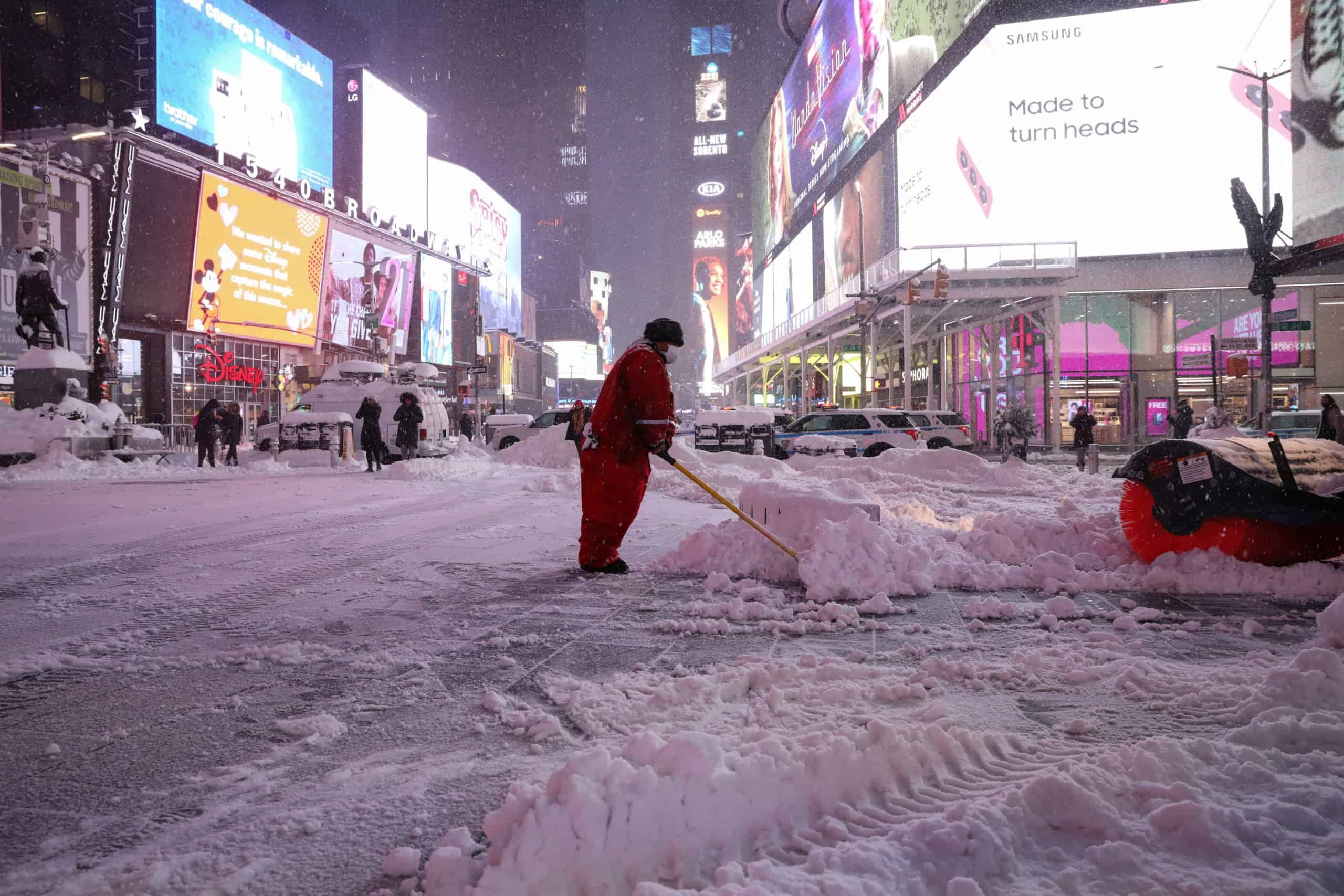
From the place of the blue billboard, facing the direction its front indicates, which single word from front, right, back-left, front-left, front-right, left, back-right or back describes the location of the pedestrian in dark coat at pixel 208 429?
front-right

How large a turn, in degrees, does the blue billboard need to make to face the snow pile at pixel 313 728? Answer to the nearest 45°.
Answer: approximately 45° to its right

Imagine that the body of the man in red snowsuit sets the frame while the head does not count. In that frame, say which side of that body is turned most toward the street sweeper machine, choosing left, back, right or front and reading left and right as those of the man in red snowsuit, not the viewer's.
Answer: front

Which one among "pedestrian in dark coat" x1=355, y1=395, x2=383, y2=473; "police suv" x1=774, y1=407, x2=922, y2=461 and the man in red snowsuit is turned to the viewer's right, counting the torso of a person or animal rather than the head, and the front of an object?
the man in red snowsuit

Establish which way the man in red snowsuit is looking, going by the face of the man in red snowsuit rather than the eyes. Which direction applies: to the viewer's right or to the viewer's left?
to the viewer's right

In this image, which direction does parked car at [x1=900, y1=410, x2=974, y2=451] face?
to the viewer's left

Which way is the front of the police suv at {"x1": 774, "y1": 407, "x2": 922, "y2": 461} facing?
to the viewer's left

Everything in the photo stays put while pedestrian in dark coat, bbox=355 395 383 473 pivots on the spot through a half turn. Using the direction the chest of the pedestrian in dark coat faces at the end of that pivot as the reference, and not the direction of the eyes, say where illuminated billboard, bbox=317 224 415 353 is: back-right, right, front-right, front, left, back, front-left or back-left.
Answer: front
